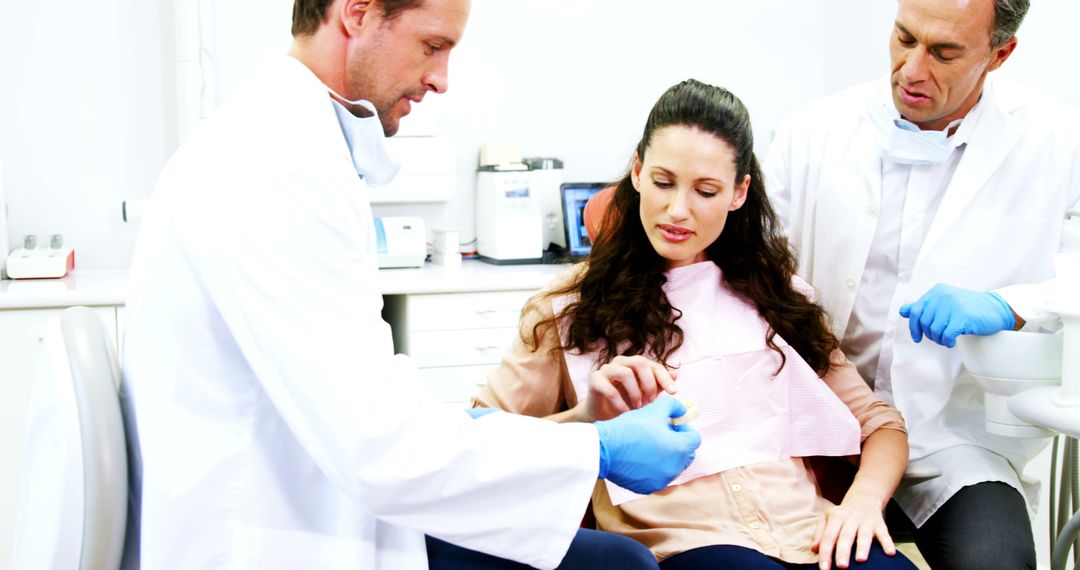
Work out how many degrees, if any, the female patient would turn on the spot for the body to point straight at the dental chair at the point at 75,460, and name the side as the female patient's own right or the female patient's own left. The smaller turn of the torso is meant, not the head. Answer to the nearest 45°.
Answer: approximately 45° to the female patient's own right

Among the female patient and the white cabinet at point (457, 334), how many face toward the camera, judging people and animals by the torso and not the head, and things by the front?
2

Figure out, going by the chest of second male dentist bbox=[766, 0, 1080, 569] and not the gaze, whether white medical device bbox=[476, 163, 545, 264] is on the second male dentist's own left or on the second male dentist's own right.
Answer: on the second male dentist's own right

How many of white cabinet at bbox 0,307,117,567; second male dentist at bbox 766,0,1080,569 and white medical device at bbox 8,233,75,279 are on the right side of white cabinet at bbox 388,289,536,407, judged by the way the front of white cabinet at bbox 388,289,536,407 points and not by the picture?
2

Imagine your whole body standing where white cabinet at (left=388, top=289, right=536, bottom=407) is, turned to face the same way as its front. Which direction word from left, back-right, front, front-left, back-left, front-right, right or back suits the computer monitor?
back-left

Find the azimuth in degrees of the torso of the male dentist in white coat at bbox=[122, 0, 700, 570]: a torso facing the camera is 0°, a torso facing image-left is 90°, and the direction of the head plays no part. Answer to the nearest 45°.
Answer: approximately 270°

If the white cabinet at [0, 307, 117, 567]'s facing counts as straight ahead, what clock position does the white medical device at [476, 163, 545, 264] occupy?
The white medical device is roughly at 9 o'clock from the white cabinet.
